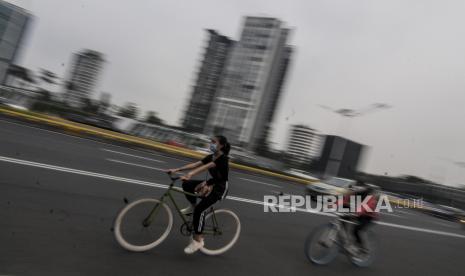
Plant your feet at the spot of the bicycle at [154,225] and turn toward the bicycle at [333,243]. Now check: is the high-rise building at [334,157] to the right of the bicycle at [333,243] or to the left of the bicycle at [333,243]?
left

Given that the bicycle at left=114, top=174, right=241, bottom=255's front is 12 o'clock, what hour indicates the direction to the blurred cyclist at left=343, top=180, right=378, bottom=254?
The blurred cyclist is roughly at 5 o'clock from the bicycle.

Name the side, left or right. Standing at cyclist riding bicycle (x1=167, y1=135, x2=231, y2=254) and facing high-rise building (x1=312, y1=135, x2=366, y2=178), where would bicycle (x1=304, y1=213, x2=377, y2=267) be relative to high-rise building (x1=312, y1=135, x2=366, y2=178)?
right

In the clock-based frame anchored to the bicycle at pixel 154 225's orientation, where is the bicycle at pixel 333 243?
the bicycle at pixel 333 243 is roughly at 5 o'clock from the bicycle at pixel 154 225.

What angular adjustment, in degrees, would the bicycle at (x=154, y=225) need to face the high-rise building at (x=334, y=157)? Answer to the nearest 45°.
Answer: approximately 90° to its right

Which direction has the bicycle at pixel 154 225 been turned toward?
to the viewer's left
